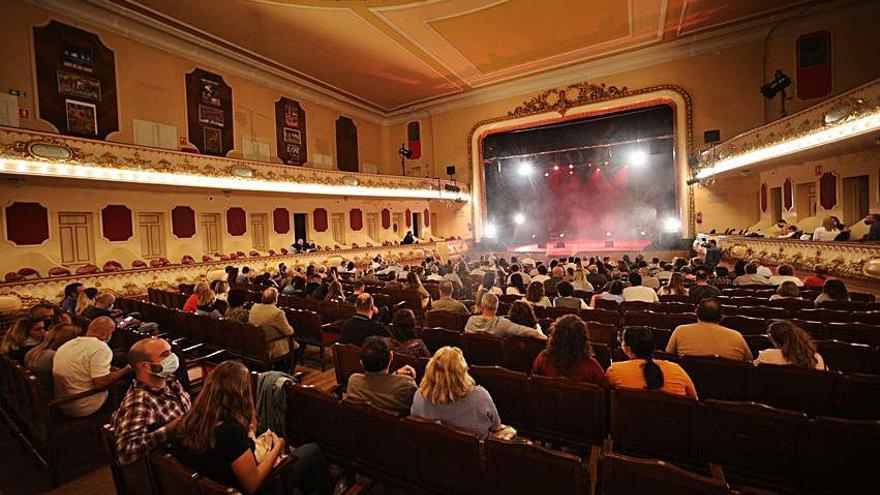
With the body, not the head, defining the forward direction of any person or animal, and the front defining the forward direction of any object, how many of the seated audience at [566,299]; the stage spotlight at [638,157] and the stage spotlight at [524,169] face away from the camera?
1

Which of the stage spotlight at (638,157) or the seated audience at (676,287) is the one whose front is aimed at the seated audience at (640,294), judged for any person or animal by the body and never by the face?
the stage spotlight

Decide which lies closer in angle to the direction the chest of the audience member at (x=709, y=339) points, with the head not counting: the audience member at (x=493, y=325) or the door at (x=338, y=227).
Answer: the door

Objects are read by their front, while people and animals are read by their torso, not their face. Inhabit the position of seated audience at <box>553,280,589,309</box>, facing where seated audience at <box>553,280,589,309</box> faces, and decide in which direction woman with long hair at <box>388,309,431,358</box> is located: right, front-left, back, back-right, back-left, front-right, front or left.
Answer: back-left

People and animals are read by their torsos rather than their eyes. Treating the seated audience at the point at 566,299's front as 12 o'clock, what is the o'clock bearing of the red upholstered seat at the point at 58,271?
The red upholstered seat is roughly at 9 o'clock from the seated audience.

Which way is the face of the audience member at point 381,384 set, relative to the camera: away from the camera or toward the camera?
away from the camera

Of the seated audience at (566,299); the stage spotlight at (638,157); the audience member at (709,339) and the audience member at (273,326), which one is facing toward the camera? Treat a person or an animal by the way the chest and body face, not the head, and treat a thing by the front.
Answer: the stage spotlight

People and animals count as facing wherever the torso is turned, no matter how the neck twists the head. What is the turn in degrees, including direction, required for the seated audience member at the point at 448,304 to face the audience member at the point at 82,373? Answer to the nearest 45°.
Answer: approximately 135° to their left

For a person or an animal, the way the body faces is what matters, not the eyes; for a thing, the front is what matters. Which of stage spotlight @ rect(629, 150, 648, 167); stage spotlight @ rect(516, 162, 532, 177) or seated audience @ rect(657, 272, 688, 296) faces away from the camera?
the seated audience

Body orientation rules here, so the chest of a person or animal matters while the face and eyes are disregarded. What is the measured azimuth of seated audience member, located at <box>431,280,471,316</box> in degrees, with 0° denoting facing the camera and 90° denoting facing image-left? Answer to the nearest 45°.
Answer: approximately 180°

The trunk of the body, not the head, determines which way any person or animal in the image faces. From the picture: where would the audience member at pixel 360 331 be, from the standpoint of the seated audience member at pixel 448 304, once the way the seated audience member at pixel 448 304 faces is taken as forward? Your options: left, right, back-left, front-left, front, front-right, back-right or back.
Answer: back-left

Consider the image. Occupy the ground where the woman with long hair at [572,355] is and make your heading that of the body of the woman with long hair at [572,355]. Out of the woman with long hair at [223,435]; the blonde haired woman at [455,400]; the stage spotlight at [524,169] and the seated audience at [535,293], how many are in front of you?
2

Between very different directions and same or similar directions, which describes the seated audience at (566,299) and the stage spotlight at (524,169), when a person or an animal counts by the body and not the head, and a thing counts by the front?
very different directions

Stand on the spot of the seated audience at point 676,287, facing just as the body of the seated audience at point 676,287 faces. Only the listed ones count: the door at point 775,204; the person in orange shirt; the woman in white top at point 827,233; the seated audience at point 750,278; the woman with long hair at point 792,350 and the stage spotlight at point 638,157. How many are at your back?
2

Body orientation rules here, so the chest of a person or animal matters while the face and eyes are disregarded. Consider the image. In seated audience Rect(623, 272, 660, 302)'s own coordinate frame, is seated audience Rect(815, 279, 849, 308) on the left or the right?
on their right

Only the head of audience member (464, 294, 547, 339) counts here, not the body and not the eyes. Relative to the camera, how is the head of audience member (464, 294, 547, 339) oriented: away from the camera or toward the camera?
away from the camera

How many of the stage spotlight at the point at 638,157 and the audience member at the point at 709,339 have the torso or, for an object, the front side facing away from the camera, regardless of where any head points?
1
